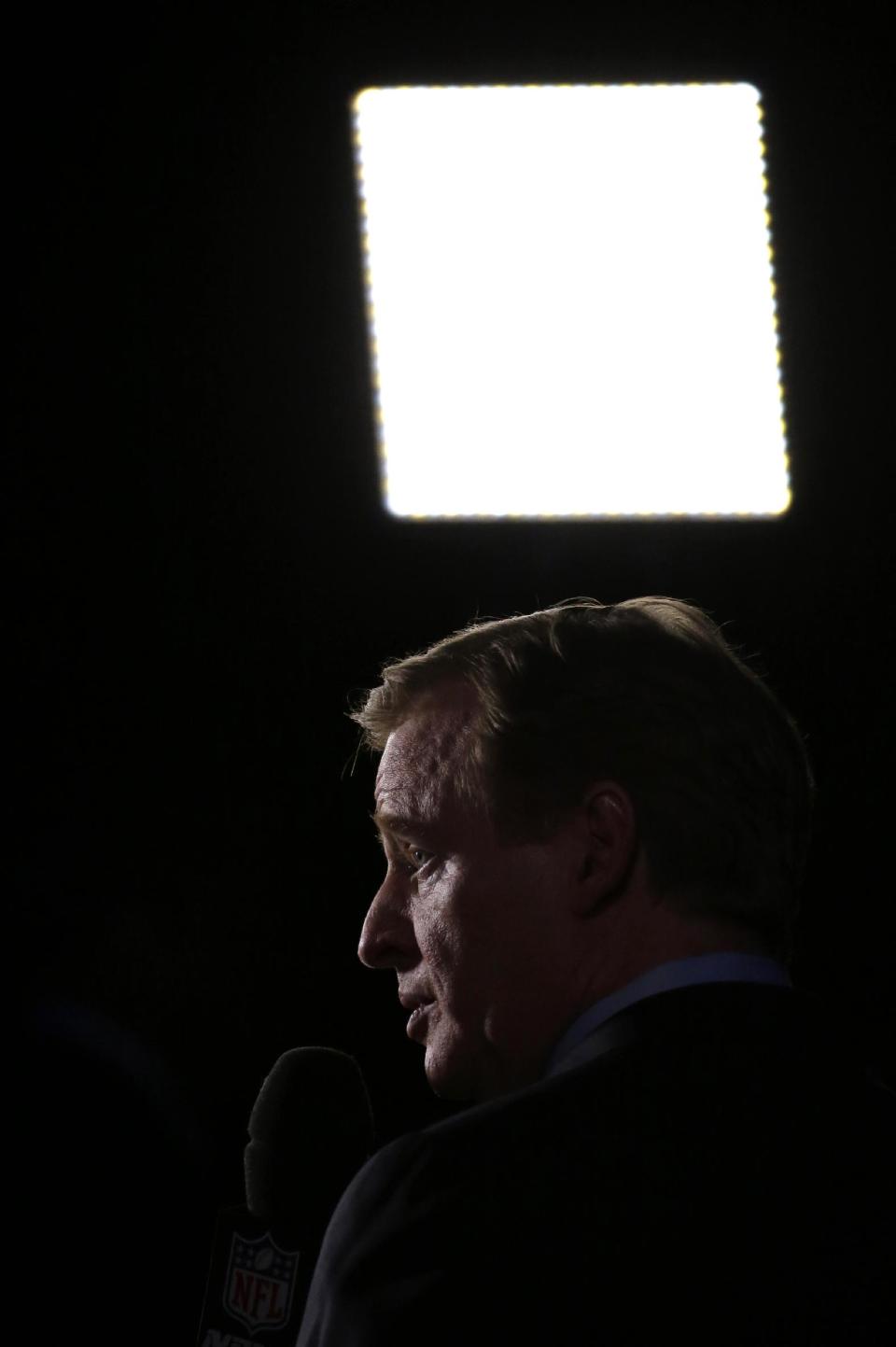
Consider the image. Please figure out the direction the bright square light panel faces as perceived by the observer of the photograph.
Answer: facing the viewer
